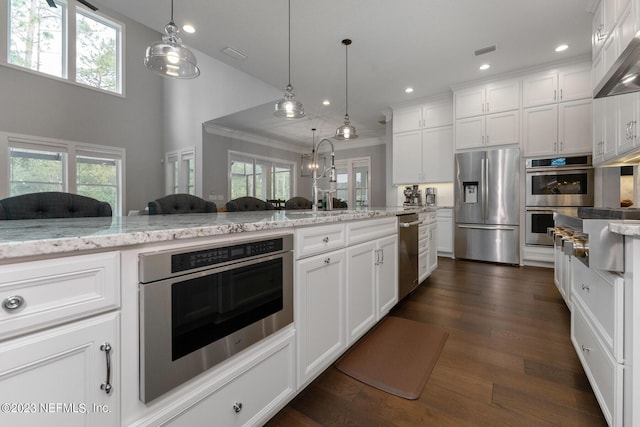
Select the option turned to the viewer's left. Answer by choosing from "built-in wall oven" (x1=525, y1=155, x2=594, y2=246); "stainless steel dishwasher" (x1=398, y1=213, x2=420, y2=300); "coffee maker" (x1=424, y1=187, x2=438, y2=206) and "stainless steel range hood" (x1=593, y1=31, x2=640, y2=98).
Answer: the stainless steel range hood

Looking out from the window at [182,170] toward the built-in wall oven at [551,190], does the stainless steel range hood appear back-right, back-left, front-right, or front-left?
front-right

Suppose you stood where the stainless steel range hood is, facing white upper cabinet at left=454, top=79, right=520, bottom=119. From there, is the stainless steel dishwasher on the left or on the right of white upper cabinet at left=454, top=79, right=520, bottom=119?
left

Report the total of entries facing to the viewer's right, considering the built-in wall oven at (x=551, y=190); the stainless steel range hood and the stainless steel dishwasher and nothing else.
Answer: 1

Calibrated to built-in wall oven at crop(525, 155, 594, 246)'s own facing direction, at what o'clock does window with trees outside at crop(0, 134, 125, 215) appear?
The window with trees outside is roughly at 2 o'clock from the built-in wall oven.

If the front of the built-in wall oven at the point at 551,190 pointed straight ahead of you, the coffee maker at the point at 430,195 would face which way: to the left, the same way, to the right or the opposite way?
the same way

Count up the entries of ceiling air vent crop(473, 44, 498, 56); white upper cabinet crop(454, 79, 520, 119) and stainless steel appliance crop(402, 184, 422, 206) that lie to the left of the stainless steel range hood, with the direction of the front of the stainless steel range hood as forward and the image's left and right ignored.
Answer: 0

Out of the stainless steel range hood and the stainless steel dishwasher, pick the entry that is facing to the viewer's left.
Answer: the stainless steel range hood

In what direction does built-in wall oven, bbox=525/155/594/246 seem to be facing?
toward the camera

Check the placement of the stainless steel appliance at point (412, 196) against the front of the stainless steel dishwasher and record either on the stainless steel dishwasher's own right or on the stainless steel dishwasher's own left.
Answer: on the stainless steel dishwasher's own left

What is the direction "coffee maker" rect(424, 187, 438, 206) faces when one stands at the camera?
facing the viewer

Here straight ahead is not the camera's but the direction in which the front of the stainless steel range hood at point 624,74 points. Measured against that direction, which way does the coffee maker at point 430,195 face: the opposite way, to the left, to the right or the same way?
to the left

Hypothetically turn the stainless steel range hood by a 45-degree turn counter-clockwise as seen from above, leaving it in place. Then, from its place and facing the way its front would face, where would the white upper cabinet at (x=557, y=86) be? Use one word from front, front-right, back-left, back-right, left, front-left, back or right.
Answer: back-right

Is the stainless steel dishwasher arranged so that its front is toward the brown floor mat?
no

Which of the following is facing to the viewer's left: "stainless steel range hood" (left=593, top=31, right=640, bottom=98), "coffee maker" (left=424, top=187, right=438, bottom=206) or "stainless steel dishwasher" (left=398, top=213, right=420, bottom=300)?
the stainless steel range hood

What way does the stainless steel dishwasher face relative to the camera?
to the viewer's right

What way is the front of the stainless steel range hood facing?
to the viewer's left
